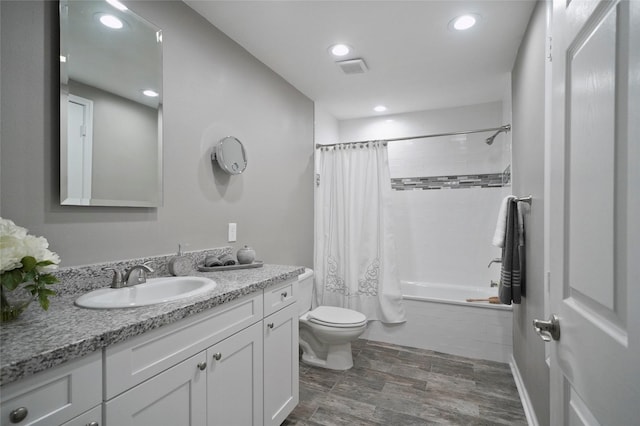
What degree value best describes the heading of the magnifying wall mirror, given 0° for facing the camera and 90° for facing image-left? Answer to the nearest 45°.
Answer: approximately 315°

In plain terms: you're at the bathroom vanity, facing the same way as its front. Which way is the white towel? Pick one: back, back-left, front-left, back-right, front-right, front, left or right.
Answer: front-left

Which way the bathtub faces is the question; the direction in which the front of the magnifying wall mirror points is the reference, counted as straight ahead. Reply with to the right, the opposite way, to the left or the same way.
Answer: to the right

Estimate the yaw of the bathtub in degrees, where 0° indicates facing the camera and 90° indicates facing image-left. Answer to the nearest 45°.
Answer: approximately 0°

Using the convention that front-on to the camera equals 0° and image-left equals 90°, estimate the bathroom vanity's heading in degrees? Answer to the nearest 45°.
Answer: approximately 315°

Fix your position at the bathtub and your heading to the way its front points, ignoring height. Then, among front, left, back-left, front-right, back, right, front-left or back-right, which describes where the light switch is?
front-right

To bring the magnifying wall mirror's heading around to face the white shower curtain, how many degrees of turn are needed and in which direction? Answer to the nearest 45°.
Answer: approximately 90° to its left

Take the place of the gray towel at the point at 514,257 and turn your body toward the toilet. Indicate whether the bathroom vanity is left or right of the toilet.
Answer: left

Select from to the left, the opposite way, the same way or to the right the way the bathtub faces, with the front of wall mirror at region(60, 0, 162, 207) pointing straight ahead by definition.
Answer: to the right

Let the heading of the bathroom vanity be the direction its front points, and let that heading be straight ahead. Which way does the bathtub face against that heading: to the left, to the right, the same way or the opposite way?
to the right

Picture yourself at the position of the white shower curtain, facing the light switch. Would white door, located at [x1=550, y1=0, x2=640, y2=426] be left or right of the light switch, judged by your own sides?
left
